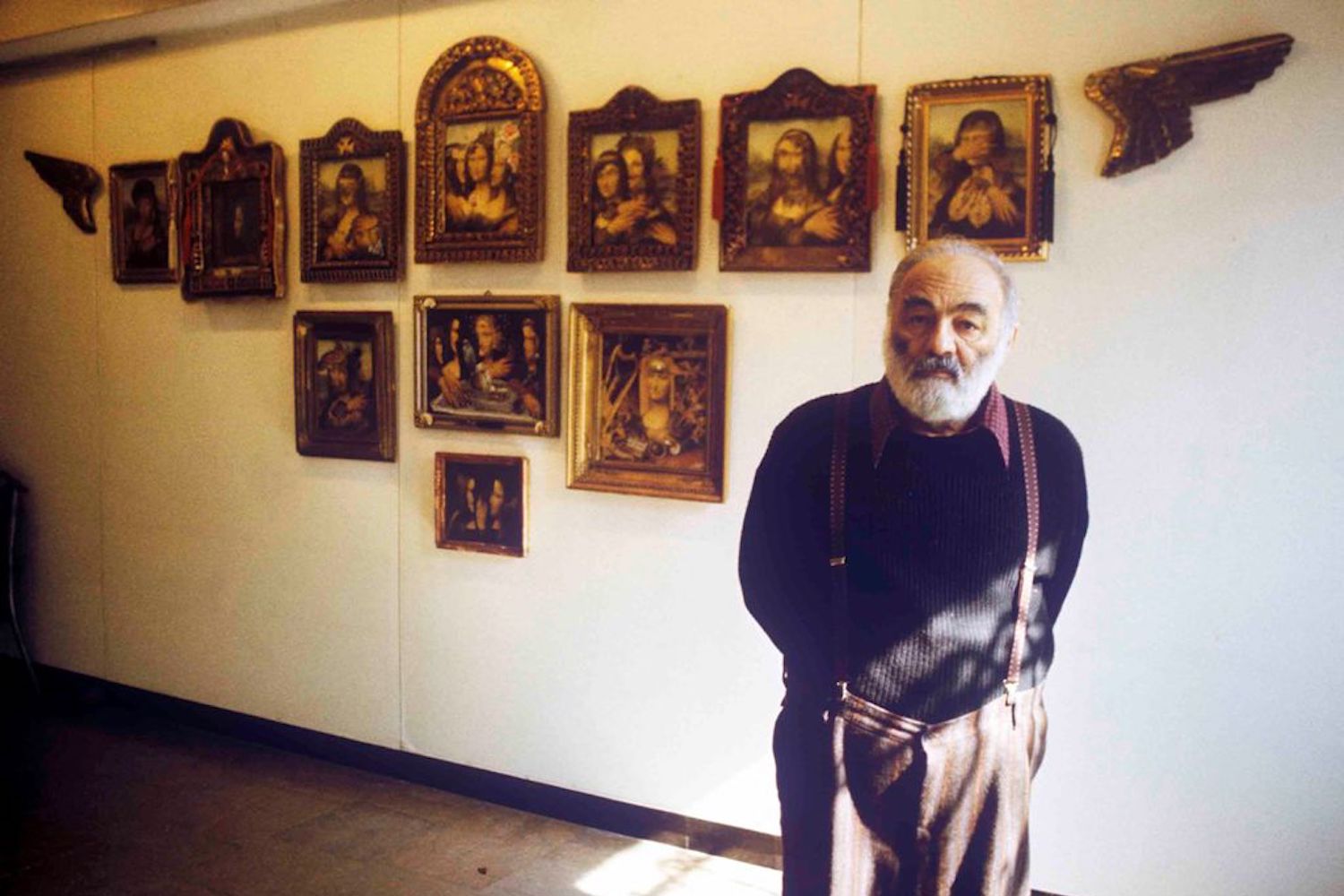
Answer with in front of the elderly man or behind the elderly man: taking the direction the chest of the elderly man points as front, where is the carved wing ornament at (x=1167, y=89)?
behind

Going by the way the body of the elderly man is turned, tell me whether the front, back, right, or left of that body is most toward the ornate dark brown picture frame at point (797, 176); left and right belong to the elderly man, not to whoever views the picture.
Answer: back

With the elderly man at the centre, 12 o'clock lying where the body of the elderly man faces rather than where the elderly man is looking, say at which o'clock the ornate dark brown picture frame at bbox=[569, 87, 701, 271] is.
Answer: The ornate dark brown picture frame is roughly at 5 o'clock from the elderly man.

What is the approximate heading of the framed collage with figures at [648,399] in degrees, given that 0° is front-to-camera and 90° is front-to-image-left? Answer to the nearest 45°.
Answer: approximately 45°

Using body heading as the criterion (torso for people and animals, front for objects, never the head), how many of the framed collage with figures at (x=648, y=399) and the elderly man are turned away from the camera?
0

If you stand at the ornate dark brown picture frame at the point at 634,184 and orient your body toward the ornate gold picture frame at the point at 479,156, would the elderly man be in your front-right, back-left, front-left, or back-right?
back-left

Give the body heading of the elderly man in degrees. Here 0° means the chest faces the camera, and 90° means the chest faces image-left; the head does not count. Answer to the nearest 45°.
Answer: approximately 0°
